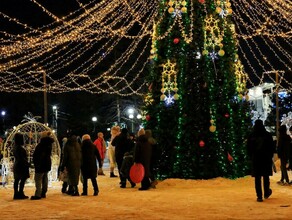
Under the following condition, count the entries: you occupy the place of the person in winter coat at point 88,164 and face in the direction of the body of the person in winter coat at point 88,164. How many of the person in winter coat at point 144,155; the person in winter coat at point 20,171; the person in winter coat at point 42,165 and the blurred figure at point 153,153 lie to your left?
2

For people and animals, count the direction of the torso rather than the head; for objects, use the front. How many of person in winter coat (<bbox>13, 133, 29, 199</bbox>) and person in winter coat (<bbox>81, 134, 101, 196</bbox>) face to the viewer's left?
0

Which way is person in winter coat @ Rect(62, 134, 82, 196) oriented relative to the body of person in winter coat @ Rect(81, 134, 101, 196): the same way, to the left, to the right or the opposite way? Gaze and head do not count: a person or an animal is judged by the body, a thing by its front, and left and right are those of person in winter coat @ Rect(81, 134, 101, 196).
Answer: the same way

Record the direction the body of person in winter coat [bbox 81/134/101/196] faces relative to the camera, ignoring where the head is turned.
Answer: away from the camera

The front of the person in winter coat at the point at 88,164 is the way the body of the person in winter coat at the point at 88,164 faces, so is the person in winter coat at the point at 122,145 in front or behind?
in front

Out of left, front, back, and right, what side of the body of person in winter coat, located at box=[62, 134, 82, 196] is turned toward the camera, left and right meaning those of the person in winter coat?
back

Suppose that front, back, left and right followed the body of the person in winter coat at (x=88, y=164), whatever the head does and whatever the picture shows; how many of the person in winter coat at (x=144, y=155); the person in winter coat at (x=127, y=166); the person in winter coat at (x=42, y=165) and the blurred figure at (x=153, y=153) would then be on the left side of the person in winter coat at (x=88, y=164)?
1
